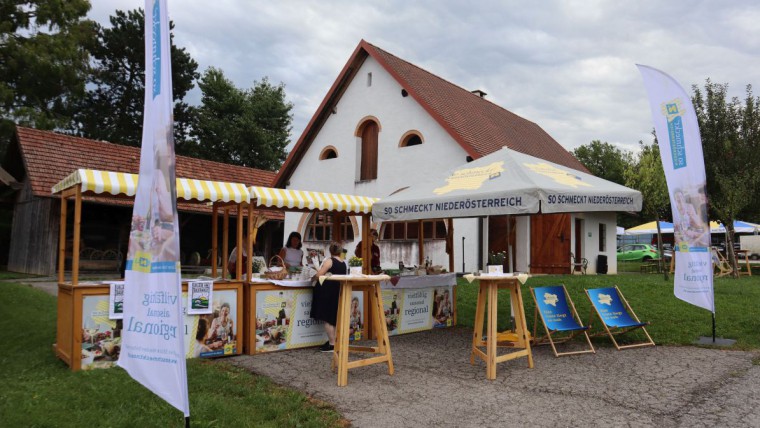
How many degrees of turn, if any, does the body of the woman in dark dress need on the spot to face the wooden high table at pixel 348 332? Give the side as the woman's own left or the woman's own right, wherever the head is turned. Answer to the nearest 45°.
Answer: approximately 135° to the woman's own left

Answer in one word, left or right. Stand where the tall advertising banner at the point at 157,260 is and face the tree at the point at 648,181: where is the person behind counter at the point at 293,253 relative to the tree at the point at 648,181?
left

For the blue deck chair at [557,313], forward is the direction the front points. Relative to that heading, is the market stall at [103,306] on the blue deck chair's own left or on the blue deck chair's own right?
on the blue deck chair's own right

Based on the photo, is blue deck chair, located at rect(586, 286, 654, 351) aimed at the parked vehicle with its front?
no

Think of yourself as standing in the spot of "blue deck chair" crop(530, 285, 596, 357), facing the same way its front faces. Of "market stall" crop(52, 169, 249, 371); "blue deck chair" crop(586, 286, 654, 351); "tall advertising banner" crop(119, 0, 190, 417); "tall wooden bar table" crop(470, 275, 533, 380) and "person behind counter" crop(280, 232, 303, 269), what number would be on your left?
1

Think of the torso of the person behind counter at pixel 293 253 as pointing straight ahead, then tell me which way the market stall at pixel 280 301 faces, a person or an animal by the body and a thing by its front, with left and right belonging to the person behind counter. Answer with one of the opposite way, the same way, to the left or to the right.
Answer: the same way

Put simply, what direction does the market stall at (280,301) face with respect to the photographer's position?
facing the viewer and to the right of the viewer

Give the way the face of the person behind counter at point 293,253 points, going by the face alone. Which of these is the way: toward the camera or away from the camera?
toward the camera

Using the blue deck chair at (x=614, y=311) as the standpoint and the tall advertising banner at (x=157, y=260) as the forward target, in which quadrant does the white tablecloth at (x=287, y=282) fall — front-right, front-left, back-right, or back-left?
front-right

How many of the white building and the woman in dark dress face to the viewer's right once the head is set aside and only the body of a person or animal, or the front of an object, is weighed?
0

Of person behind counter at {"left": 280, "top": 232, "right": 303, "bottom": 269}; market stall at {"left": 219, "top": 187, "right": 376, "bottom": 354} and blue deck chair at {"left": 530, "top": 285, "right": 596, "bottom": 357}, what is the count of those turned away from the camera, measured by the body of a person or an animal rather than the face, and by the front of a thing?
0

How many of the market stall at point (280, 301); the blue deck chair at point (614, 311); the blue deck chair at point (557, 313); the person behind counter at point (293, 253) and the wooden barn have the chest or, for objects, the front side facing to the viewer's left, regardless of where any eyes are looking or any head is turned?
0

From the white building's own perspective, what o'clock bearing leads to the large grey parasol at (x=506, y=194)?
The large grey parasol is roughly at 10 o'clock from the white building.

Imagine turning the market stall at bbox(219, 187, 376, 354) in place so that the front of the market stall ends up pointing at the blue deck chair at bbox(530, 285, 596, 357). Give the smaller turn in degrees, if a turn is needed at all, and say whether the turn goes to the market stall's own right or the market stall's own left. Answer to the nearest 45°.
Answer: approximately 45° to the market stall's own left

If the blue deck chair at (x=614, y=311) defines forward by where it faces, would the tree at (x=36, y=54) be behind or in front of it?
behind

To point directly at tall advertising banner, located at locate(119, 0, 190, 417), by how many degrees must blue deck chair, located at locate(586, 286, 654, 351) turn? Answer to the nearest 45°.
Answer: approximately 90° to its right

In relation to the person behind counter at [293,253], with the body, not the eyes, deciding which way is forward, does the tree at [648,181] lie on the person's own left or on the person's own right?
on the person's own left

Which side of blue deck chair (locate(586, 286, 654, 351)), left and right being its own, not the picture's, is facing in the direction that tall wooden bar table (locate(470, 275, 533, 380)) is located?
right

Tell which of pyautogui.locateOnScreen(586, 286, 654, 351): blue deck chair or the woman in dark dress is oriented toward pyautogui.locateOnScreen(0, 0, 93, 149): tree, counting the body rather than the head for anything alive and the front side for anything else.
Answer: the woman in dark dress

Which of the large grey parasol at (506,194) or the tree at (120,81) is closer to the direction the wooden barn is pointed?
the large grey parasol

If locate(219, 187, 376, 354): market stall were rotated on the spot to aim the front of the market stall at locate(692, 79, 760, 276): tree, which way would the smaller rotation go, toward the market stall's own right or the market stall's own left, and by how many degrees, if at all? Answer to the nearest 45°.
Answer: approximately 90° to the market stall's own left
